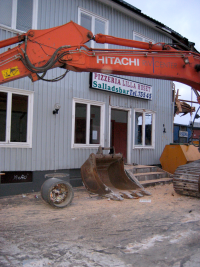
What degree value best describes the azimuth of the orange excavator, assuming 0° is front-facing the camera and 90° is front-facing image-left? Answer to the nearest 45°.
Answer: approximately 90°

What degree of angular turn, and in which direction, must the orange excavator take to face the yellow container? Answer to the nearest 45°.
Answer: approximately 135° to its right

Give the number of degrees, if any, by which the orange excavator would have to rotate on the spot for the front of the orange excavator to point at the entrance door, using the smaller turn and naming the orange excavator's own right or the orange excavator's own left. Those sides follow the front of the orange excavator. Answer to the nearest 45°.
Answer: approximately 90° to the orange excavator's own right

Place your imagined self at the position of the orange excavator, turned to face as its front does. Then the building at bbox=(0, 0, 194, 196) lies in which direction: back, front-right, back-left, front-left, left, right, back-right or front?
right
